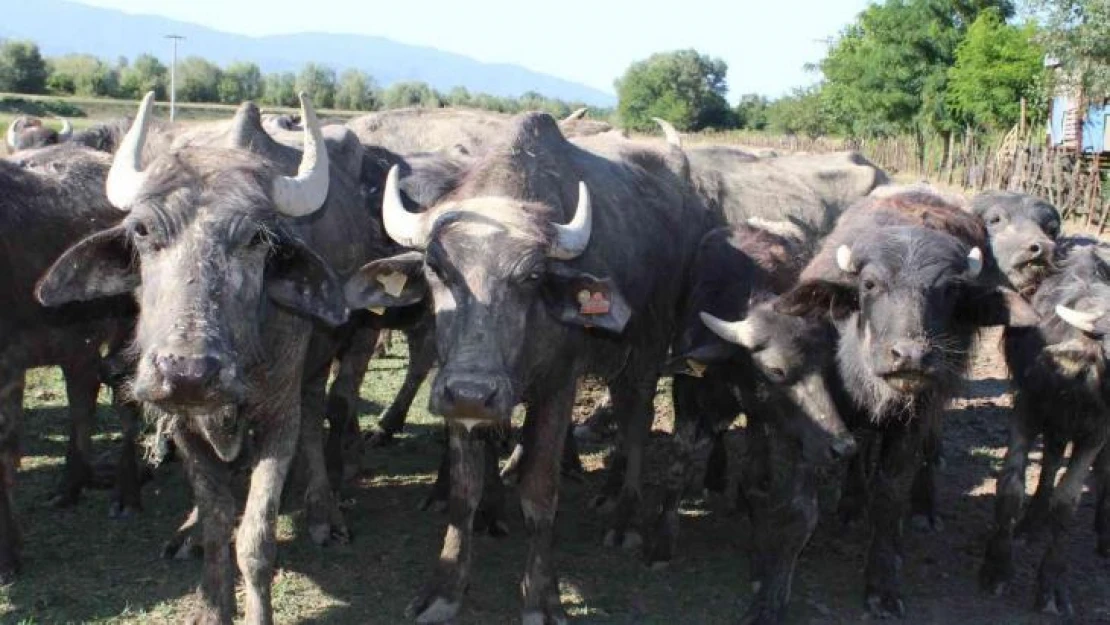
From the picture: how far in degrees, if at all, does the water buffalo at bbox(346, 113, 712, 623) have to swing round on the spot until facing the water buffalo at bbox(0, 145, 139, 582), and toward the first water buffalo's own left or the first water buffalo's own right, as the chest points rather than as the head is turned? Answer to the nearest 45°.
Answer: approximately 45° to the first water buffalo's own right

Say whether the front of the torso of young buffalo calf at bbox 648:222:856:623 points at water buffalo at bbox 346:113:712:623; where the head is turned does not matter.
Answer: no

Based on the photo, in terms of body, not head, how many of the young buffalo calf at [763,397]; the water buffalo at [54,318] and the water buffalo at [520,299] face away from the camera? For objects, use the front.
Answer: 0

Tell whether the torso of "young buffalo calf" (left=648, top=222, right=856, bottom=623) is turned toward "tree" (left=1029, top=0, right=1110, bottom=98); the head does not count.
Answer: no

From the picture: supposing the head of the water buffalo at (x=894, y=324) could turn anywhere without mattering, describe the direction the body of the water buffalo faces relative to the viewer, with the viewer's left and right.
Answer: facing the viewer

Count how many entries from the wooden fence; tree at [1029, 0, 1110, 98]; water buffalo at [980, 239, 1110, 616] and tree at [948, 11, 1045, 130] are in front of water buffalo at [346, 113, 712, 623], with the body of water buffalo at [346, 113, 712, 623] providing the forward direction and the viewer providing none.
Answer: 0

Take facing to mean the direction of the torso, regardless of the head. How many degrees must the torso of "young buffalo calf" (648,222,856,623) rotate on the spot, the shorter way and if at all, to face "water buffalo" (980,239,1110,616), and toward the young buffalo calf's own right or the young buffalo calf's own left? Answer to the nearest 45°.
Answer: approximately 90° to the young buffalo calf's own left

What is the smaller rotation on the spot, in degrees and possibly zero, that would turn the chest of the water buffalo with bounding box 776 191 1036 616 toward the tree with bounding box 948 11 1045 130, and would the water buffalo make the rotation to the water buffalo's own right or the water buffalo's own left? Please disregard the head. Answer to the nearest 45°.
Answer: approximately 180°

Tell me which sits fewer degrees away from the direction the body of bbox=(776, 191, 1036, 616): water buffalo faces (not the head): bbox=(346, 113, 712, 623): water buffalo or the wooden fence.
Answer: the water buffalo

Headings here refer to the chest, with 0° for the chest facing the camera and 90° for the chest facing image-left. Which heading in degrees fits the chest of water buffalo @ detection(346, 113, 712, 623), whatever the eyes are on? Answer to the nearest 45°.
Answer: approximately 45°

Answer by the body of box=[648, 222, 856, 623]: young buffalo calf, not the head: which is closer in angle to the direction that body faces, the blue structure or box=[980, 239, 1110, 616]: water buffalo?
the water buffalo

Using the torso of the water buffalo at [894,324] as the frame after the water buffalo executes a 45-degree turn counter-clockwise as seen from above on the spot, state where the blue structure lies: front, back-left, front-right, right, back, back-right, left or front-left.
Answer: back-left

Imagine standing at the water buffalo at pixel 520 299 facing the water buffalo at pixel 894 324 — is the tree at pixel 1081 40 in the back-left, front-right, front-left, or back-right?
front-left
